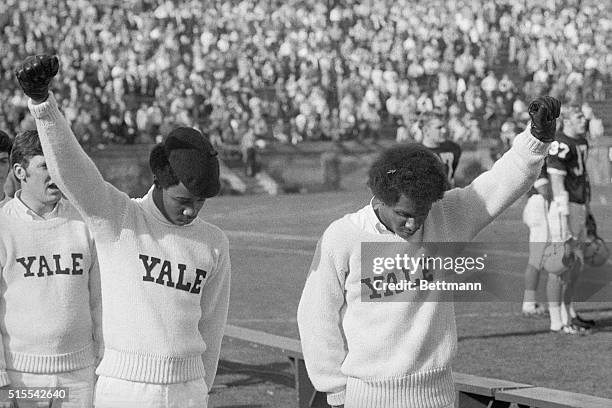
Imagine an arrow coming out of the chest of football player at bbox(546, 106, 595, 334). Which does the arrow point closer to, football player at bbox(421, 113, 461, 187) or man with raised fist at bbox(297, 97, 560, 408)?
the man with raised fist

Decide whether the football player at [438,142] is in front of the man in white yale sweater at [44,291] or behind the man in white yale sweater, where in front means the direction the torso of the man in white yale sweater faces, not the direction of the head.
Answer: behind

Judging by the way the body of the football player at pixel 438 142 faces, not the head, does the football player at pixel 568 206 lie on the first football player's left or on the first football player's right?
on the first football player's left

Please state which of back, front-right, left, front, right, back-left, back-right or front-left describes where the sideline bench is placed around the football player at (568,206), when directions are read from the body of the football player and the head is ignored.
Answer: front-right

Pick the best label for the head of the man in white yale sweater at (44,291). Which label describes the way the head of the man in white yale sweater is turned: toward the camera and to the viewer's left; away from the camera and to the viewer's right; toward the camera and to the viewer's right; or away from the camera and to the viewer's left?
toward the camera and to the viewer's right
